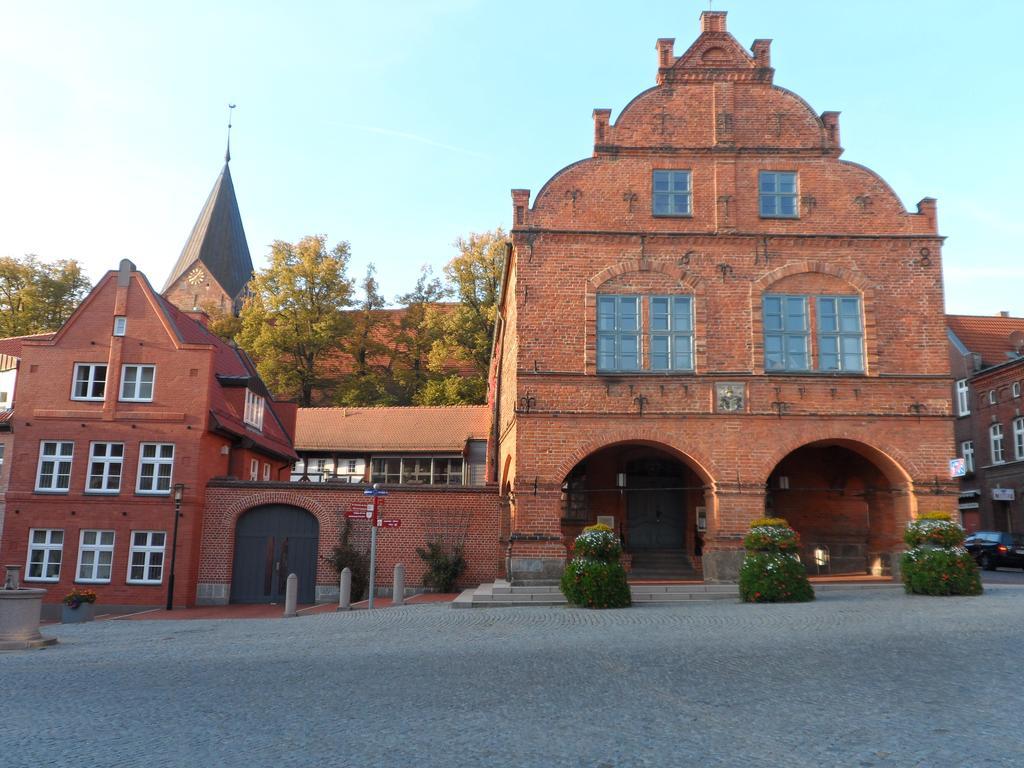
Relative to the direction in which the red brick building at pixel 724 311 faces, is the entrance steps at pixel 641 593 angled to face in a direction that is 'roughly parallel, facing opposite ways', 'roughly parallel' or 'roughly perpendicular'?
roughly parallel

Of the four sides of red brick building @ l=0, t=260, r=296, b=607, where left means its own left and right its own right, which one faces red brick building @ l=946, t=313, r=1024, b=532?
left

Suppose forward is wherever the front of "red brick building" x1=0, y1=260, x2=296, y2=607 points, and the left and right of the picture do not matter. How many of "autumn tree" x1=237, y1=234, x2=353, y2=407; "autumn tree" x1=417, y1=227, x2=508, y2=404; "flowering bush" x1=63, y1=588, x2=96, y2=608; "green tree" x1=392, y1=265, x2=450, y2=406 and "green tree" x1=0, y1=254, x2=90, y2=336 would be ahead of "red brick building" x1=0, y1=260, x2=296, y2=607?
1

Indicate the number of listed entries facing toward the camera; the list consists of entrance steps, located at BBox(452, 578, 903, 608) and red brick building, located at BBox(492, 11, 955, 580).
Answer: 2

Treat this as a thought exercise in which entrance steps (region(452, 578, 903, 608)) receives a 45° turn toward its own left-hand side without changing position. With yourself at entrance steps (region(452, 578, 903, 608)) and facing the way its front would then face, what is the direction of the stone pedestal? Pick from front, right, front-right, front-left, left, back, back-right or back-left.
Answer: right

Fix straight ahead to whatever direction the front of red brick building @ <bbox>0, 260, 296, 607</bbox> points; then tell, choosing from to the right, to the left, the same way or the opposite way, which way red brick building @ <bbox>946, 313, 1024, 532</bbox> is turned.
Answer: to the right

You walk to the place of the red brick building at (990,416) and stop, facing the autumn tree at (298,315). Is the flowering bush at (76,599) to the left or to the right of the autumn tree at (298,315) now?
left

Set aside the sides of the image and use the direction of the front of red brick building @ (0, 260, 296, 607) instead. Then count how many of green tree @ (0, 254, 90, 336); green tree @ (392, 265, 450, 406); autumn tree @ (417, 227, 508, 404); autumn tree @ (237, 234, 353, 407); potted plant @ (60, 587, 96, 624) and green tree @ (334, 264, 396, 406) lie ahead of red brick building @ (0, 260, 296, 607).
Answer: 1

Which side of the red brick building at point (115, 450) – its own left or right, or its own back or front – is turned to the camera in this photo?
front

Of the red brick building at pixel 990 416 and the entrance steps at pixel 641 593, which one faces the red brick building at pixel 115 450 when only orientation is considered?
the red brick building at pixel 990 416

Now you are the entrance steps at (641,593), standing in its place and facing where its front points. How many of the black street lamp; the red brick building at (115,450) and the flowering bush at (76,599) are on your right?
3

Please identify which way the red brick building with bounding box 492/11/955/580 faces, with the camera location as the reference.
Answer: facing the viewer

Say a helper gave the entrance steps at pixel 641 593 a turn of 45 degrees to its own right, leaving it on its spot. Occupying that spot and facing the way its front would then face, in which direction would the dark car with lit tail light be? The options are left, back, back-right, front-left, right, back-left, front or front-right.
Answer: back

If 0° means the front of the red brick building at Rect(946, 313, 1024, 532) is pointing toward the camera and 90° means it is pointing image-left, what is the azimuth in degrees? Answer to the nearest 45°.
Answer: approximately 45°

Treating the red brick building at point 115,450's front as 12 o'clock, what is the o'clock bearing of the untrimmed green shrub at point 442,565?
The untrimmed green shrub is roughly at 10 o'clock from the red brick building.

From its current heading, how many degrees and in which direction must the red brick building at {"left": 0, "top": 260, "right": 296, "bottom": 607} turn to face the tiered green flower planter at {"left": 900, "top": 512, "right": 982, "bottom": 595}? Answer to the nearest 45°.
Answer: approximately 45° to its left

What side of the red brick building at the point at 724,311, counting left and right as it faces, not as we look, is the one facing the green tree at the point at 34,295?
right

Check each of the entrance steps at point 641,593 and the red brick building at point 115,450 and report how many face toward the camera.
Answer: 2

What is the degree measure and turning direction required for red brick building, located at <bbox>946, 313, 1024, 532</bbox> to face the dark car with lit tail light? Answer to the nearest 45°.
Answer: approximately 45° to its left
